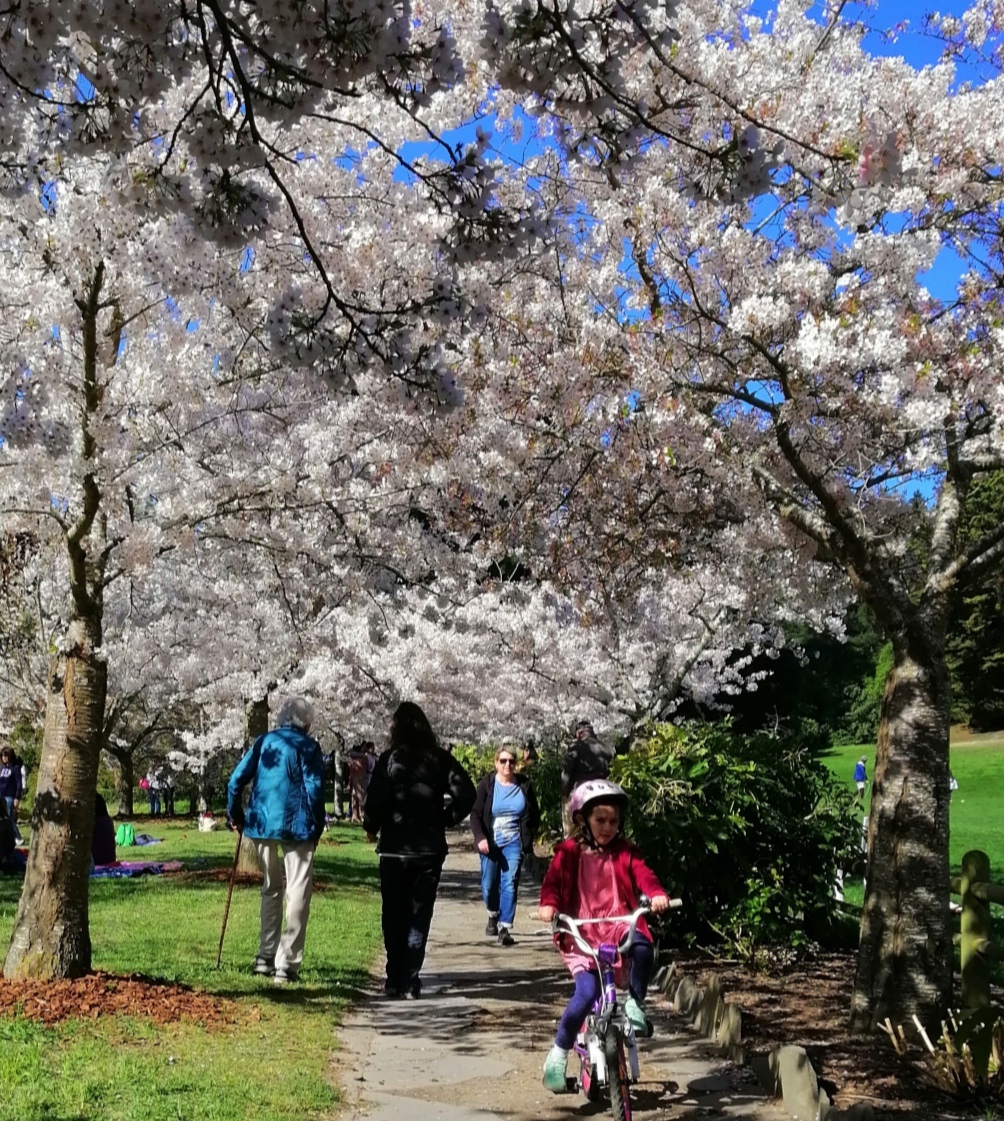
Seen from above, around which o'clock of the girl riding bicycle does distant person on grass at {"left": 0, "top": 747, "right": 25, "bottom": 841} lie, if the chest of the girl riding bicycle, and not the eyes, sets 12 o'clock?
The distant person on grass is roughly at 5 o'clock from the girl riding bicycle.

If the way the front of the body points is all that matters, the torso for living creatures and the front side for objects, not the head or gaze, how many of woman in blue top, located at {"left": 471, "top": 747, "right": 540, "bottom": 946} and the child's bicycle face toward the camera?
2

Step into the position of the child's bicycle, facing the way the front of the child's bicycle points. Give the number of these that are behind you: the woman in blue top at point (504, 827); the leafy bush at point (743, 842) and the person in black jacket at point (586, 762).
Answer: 3

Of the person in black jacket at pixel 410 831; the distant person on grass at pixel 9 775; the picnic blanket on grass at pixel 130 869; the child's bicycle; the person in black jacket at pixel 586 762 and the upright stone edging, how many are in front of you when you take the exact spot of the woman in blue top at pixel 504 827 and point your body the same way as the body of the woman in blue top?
3

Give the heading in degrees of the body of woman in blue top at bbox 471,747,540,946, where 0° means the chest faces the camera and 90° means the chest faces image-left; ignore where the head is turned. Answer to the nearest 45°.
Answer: approximately 0°

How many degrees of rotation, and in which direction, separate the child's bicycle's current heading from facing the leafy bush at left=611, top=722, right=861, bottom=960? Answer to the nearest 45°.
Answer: approximately 180°

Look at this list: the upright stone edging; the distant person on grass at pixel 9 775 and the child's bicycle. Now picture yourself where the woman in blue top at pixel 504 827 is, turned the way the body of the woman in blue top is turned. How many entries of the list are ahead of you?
2

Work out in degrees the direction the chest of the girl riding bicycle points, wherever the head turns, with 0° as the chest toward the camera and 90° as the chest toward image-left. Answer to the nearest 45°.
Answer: approximately 0°

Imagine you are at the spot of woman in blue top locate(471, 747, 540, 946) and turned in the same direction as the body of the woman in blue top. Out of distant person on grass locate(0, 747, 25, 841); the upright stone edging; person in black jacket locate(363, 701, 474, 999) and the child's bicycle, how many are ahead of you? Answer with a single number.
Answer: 3

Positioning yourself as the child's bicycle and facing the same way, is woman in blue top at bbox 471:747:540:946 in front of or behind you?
behind
